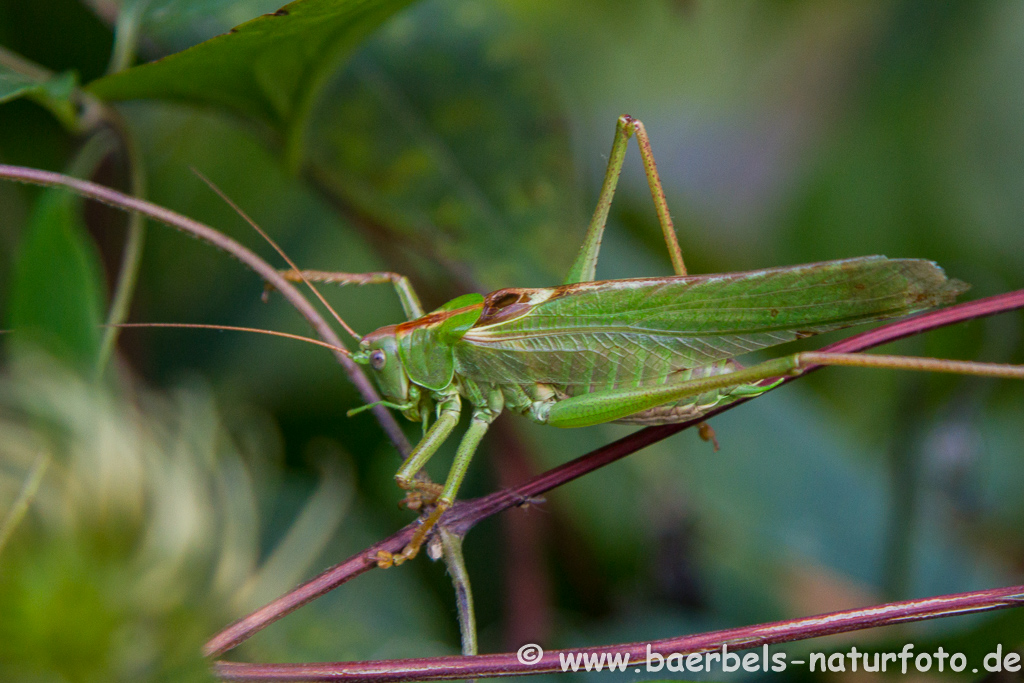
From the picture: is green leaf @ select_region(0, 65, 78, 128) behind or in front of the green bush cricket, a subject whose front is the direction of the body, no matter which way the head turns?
in front

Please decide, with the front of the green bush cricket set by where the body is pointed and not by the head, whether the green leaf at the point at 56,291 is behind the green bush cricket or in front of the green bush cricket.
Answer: in front

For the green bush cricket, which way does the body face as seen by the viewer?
to the viewer's left
